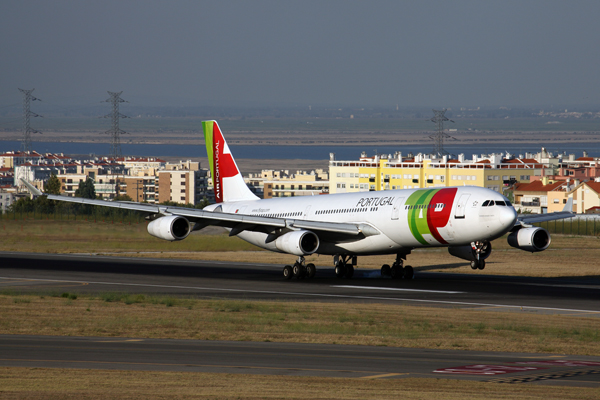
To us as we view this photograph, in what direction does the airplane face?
facing the viewer and to the right of the viewer
